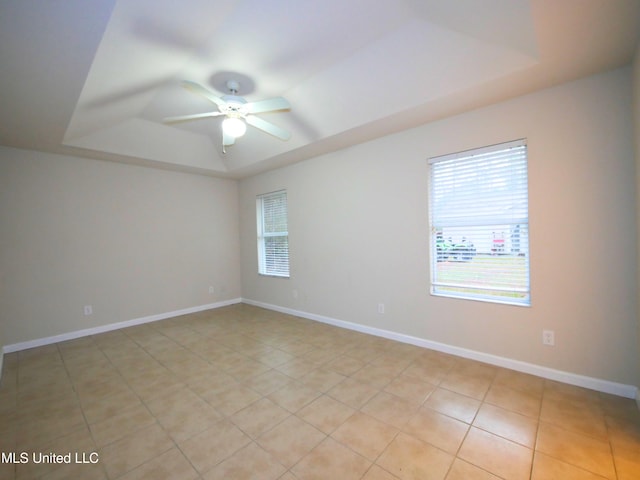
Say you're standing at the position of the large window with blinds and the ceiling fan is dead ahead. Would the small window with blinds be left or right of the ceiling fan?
right

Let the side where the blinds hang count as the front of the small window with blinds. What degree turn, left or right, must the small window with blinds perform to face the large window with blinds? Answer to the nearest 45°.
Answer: approximately 90° to its left

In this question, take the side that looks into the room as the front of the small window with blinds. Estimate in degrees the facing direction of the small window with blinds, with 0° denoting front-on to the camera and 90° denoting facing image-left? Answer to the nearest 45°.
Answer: approximately 45°

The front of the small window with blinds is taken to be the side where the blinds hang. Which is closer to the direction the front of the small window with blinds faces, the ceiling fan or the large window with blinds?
the ceiling fan

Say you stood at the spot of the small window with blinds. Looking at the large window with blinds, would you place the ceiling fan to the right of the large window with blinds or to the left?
right

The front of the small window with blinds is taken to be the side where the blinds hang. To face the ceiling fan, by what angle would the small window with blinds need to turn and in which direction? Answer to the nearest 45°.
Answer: approximately 45° to its left
